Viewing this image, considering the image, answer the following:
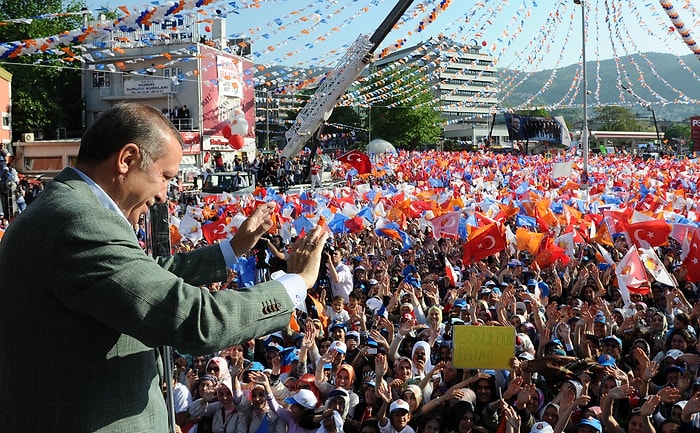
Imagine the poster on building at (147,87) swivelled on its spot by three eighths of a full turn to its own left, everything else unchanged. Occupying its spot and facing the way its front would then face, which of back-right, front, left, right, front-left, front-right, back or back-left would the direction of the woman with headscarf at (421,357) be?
back-right

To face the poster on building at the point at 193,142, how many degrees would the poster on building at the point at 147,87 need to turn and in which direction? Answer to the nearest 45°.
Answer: approximately 45° to its left

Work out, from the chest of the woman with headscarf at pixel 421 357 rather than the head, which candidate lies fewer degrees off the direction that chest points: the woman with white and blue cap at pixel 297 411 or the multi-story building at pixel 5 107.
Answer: the woman with white and blue cap

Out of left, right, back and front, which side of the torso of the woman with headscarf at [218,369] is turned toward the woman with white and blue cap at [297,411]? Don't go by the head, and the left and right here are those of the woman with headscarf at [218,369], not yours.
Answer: left

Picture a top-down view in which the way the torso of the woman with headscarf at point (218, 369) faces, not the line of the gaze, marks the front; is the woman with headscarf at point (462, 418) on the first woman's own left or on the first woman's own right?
on the first woman's own left

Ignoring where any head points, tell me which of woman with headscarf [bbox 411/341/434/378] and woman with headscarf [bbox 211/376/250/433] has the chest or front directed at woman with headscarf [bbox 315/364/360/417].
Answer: woman with headscarf [bbox 411/341/434/378]

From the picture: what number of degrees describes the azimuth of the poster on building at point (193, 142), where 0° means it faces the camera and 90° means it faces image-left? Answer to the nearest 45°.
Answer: approximately 0°

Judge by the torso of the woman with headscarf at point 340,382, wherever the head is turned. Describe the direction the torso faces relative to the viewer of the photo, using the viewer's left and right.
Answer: facing the viewer and to the left of the viewer

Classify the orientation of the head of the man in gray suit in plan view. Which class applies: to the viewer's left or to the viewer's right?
to the viewer's right
